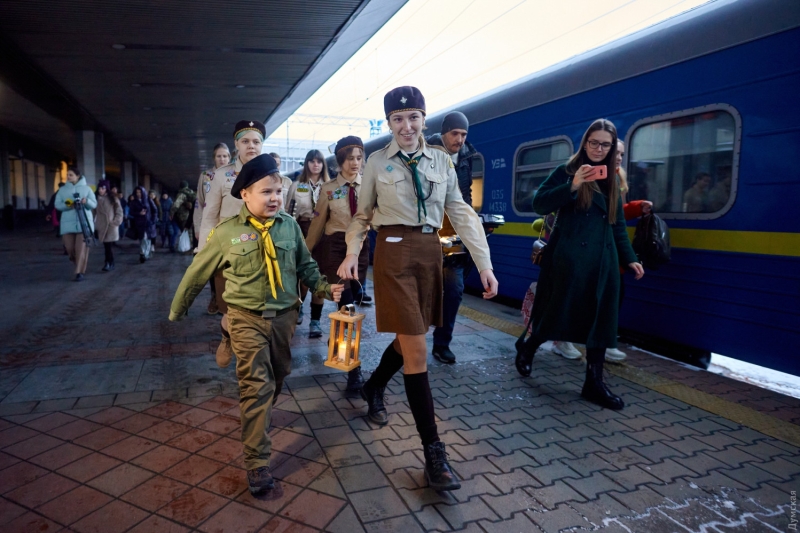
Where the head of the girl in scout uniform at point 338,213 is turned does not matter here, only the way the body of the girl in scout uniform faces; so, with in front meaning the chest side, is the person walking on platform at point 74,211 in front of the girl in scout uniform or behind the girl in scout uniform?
behind

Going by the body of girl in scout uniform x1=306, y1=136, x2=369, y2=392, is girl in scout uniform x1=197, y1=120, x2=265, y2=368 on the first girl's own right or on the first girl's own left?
on the first girl's own right

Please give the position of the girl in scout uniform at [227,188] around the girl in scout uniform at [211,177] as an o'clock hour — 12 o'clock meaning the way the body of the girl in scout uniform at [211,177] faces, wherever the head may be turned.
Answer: the girl in scout uniform at [227,188] is roughly at 12 o'clock from the girl in scout uniform at [211,177].

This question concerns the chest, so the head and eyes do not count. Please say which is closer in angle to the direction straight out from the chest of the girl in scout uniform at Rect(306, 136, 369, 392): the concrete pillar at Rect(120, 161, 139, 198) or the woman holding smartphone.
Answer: the woman holding smartphone

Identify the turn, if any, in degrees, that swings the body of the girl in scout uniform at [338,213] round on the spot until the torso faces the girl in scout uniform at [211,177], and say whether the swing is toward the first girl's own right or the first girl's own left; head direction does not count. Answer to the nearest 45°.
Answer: approximately 180°

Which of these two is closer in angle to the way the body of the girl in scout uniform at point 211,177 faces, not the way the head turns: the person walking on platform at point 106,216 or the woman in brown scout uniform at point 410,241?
the woman in brown scout uniform

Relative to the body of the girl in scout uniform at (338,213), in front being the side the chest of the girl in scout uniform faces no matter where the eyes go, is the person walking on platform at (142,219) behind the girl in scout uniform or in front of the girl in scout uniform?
behind

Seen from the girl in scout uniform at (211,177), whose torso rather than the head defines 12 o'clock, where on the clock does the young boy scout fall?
The young boy scout is roughly at 12 o'clock from the girl in scout uniform.

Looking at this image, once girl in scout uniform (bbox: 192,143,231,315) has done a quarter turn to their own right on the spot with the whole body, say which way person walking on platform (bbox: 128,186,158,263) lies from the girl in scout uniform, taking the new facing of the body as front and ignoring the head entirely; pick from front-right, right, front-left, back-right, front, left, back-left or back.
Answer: right

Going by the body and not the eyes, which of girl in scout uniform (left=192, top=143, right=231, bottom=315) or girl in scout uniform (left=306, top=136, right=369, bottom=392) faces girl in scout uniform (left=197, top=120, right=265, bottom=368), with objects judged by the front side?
girl in scout uniform (left=192, top=143, right=231, bottom=315)
